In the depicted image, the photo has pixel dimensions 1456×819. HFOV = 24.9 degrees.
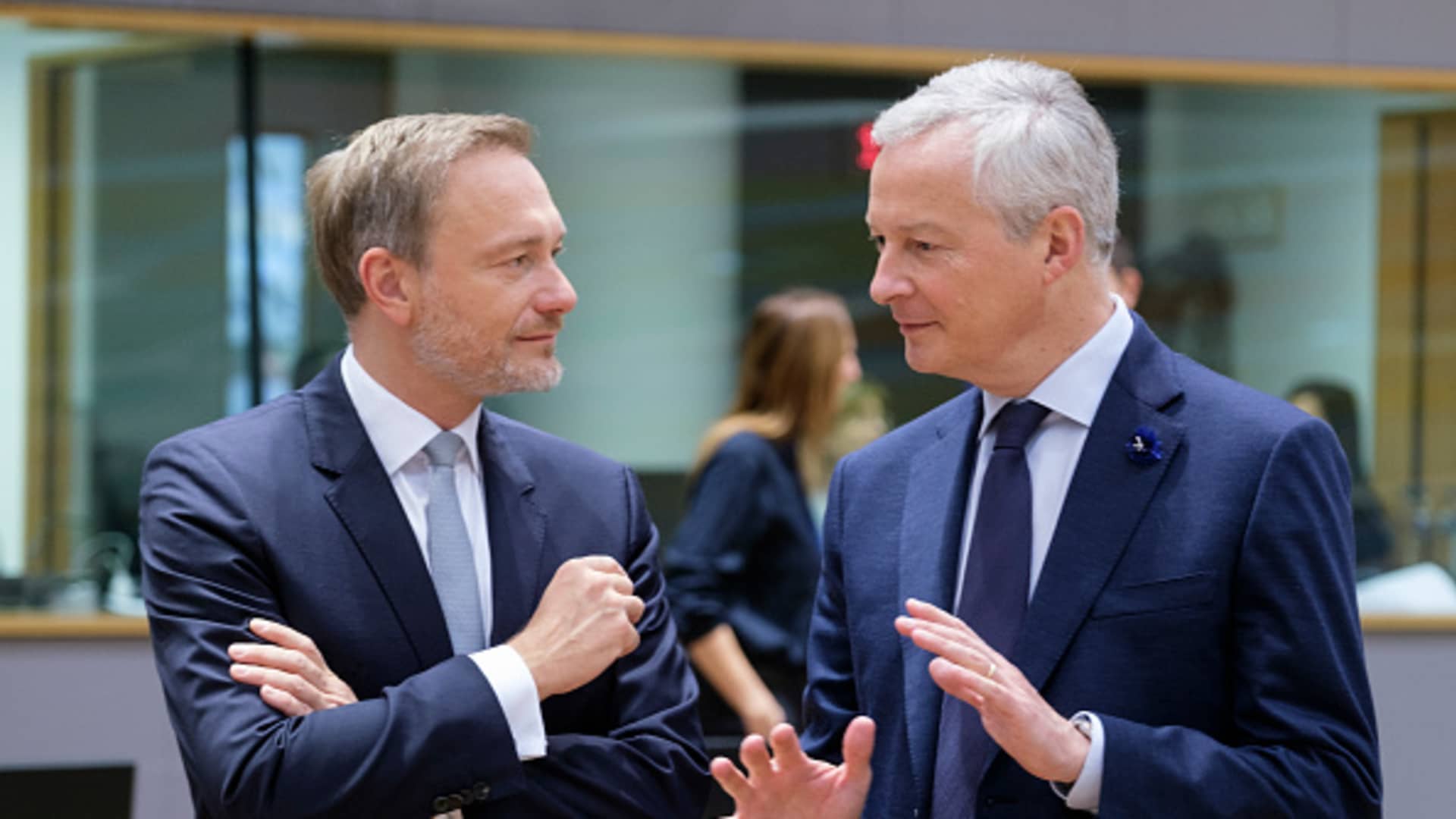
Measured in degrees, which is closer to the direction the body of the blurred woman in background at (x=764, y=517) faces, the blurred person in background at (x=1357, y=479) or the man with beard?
the blurred person in background

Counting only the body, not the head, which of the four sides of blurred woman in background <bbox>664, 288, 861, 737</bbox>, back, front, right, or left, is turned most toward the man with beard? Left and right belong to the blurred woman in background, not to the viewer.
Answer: right

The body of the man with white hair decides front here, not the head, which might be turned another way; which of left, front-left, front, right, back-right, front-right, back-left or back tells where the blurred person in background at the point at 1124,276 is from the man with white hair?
back-right

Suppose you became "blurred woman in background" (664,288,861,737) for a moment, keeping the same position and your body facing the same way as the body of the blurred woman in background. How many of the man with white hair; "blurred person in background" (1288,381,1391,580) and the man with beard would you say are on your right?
2

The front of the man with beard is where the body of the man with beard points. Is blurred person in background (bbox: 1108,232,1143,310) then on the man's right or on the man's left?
on the man's left

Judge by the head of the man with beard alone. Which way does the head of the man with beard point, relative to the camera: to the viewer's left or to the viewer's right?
to the viewer's right

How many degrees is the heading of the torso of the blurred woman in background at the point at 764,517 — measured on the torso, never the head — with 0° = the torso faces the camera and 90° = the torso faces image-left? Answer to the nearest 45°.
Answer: approximately 270°

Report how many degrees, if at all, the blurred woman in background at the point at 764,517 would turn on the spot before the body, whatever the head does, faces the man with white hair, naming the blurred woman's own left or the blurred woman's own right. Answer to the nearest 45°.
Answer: approximately 90° to the blurred woman's own right
